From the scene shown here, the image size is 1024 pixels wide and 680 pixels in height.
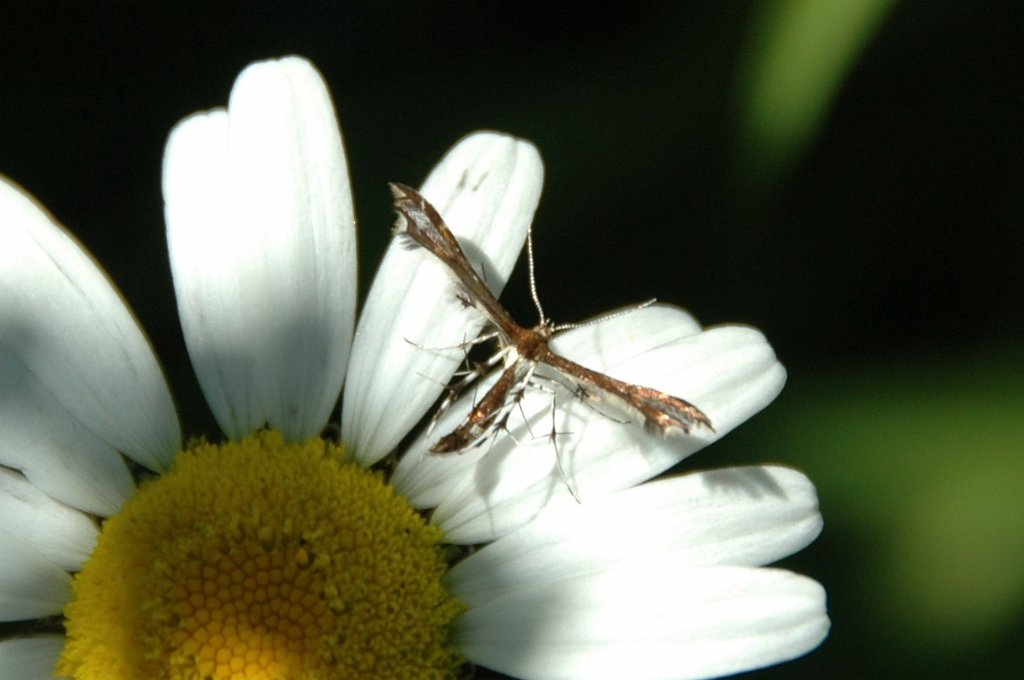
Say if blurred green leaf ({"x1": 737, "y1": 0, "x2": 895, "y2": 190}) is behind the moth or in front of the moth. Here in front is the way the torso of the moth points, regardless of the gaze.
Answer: in front

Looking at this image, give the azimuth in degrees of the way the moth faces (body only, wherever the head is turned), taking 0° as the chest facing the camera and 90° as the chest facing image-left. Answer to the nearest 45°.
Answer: approximately 225°

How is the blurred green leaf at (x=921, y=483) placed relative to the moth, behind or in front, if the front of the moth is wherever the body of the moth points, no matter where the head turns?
in front
